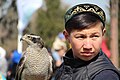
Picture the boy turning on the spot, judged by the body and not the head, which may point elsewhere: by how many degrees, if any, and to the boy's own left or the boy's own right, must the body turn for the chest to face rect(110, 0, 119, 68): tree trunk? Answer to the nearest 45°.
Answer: approximately 135° to the boy's own right

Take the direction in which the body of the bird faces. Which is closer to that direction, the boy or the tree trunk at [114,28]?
the boy

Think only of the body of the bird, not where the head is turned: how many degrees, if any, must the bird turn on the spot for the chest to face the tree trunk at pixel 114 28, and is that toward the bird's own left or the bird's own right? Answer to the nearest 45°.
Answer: approximately 135° to the bird's own left

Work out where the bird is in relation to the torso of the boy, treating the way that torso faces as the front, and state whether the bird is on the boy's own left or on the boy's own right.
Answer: on the boy's own right

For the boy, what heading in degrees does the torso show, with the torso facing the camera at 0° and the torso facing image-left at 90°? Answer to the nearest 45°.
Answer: approximately 45°
